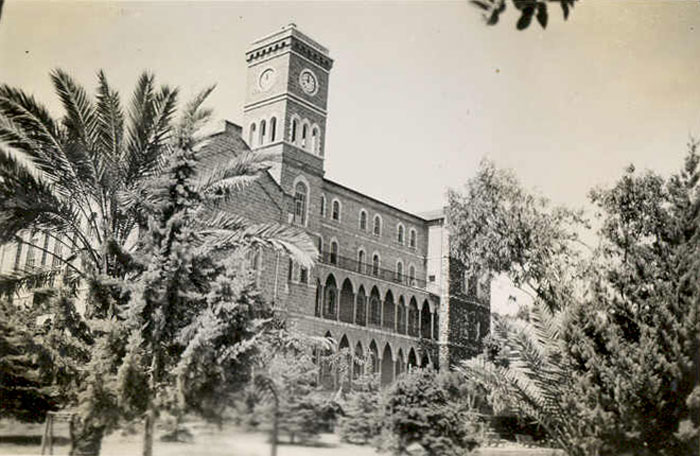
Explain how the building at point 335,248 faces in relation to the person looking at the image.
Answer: facing the viewer and to the right of the viewer

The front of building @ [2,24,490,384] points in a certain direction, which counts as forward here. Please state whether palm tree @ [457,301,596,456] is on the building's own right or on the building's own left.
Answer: on the building's own right

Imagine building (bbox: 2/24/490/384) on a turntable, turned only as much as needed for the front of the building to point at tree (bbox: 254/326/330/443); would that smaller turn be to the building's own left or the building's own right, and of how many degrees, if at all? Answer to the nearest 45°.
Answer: approximately 45° to the building's own right

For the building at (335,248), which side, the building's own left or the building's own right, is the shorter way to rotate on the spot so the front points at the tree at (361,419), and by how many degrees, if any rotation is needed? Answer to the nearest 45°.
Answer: approximately 45° to the building's own right

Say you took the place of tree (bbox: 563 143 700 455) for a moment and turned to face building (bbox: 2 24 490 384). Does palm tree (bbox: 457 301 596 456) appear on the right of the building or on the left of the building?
left

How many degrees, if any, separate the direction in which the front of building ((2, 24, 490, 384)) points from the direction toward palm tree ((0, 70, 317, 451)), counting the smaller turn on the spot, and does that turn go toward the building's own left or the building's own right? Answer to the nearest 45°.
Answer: approximately 45° to the building's own right

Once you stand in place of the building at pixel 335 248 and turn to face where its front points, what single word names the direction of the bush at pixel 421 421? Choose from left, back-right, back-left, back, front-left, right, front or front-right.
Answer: front-right
